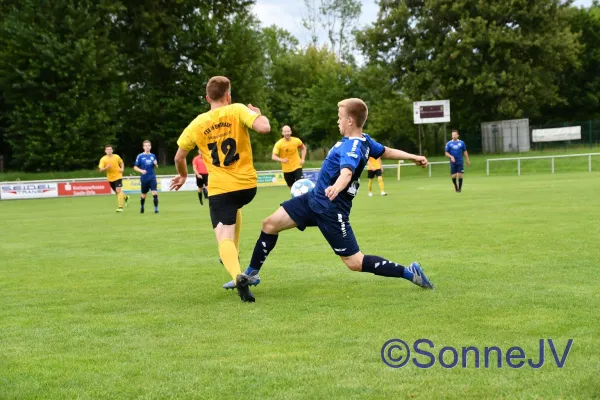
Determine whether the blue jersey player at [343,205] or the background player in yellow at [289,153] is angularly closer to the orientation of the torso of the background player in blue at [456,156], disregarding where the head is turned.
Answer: the blue jersey player

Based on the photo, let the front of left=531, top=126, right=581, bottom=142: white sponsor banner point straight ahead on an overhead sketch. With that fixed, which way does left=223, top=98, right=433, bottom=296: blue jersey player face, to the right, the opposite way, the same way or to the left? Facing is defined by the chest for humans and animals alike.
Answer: to the right

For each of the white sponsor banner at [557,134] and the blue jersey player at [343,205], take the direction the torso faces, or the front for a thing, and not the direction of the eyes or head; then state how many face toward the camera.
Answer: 1

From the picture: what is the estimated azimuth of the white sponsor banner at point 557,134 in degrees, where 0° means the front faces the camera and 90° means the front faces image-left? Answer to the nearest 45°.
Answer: approximately 0°

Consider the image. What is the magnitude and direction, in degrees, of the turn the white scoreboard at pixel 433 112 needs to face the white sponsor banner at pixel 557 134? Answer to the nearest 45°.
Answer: approximately 90° to its left

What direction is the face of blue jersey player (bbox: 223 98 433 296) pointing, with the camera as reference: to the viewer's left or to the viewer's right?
to the viewer's left

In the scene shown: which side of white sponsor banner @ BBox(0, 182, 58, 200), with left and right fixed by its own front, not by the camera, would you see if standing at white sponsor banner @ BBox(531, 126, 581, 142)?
left

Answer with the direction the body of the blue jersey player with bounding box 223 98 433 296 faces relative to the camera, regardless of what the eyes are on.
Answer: to the viewer's left

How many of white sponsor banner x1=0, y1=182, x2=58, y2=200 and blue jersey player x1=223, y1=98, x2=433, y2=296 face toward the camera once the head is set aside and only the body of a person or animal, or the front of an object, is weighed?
1

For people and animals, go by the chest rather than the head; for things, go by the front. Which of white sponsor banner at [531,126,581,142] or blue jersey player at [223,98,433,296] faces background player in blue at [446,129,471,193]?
the white sponsor banner

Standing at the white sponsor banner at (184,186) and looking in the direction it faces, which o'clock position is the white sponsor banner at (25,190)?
the white sponsor banner at (25,190) is roughly at 3 o'clock from the white sponsor banner at (184,186).

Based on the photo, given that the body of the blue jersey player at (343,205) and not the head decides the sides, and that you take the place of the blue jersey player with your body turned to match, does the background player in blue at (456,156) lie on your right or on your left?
on your right
